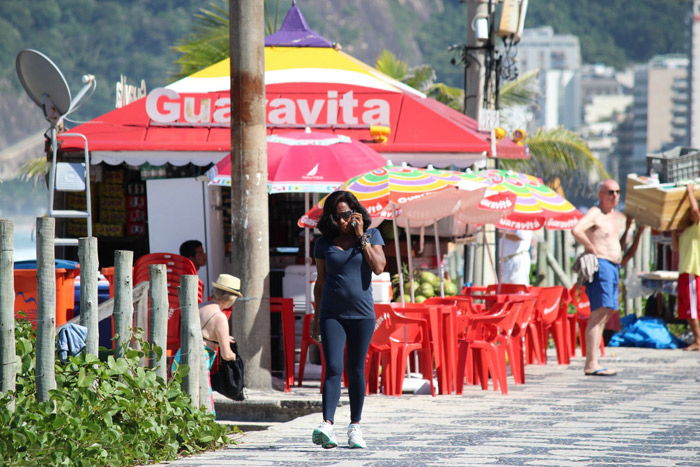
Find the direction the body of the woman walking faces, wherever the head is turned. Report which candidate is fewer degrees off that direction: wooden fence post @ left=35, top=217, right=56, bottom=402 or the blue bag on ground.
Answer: the wooden fence post

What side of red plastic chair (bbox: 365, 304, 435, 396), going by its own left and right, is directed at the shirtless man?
front

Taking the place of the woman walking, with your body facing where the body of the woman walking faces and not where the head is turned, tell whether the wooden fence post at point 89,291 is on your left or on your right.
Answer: on your right

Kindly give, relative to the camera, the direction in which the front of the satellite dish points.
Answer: facing away from the viewer and to the right of the viewer

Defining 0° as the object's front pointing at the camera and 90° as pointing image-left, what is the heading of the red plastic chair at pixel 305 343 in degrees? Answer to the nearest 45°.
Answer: approximately 270°

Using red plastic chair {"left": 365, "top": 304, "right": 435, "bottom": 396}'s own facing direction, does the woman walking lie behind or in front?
behind

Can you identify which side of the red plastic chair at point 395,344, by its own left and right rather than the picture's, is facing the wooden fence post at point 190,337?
back
